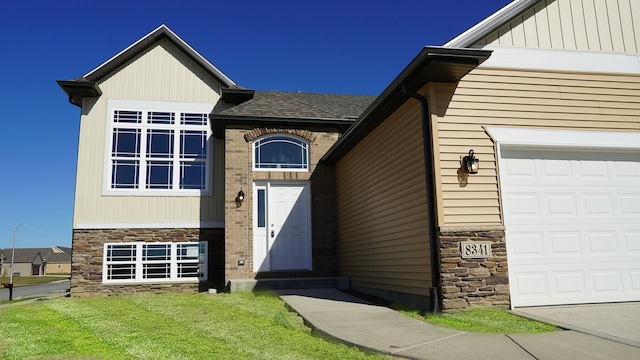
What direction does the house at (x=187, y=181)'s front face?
toward the camera

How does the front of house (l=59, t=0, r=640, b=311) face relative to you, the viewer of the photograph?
facing the viewer
